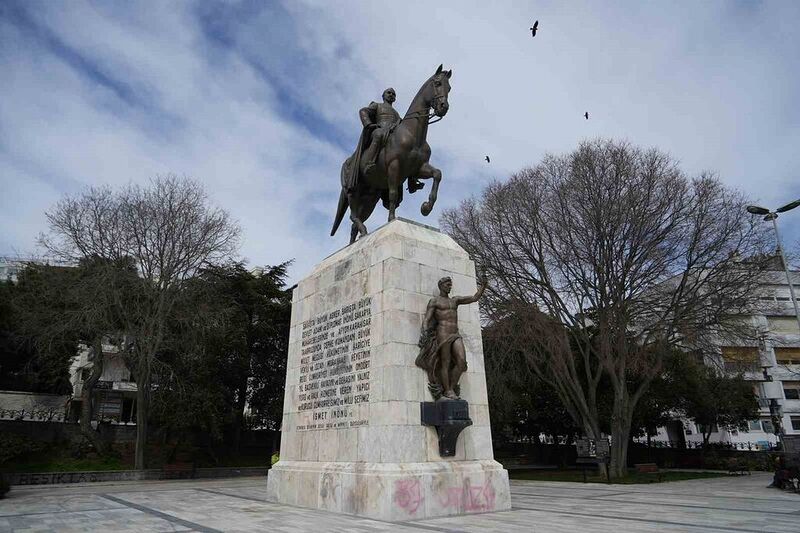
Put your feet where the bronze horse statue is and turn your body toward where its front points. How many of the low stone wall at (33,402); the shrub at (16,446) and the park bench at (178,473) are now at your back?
3

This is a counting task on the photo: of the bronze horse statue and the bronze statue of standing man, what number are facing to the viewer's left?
0

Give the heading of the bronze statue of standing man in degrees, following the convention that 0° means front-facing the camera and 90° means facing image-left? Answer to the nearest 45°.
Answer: approximately 315°

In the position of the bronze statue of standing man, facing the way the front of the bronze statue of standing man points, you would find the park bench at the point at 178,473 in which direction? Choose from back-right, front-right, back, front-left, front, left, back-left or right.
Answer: back

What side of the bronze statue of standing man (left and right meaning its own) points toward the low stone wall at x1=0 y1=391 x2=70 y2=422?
back

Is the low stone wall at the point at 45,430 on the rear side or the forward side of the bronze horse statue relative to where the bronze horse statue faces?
on the rear side

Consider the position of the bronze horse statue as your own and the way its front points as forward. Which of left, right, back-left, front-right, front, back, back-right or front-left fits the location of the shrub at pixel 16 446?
back

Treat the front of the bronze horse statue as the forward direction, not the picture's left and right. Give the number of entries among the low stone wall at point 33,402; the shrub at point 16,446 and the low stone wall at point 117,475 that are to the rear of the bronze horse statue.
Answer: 3

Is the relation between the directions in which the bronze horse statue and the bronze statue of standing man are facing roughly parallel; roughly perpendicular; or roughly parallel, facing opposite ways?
roughly parallel

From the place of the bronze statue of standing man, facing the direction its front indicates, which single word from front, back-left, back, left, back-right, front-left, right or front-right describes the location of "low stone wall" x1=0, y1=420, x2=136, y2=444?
back

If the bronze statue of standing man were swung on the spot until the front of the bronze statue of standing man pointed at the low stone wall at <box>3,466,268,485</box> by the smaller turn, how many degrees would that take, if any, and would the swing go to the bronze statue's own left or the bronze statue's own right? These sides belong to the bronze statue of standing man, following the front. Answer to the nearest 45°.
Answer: approximately 180°

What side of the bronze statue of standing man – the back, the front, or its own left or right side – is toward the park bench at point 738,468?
left

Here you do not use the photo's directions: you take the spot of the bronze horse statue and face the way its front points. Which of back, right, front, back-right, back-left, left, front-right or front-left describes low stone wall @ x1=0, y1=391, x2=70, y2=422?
back

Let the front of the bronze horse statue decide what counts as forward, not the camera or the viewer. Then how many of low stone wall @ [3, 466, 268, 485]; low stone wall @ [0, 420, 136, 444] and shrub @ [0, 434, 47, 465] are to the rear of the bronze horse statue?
3
